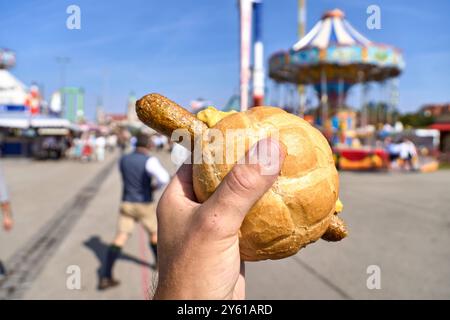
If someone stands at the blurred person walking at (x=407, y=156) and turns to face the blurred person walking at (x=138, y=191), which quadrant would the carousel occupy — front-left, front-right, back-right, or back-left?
back-right

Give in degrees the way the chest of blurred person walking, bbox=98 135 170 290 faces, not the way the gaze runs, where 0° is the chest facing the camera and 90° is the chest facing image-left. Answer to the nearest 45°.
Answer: approximately 225°

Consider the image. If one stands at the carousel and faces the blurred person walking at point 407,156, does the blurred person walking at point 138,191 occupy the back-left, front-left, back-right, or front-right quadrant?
front-right

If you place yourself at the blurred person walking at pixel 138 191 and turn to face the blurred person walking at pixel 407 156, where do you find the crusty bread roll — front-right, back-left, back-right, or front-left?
back-right

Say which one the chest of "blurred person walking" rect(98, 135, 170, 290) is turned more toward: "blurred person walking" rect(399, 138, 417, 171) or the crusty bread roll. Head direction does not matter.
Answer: the blurred person walking

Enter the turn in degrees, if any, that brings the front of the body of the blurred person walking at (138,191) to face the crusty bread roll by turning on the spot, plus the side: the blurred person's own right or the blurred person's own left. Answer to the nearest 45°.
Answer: approximately 135° to the blurred person's own right

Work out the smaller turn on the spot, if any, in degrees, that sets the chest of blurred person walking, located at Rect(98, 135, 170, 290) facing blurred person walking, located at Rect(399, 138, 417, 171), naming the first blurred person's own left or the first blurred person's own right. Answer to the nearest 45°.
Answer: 0° — they already face them

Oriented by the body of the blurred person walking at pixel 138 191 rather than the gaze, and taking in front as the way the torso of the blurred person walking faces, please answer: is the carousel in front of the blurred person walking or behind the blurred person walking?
in front
